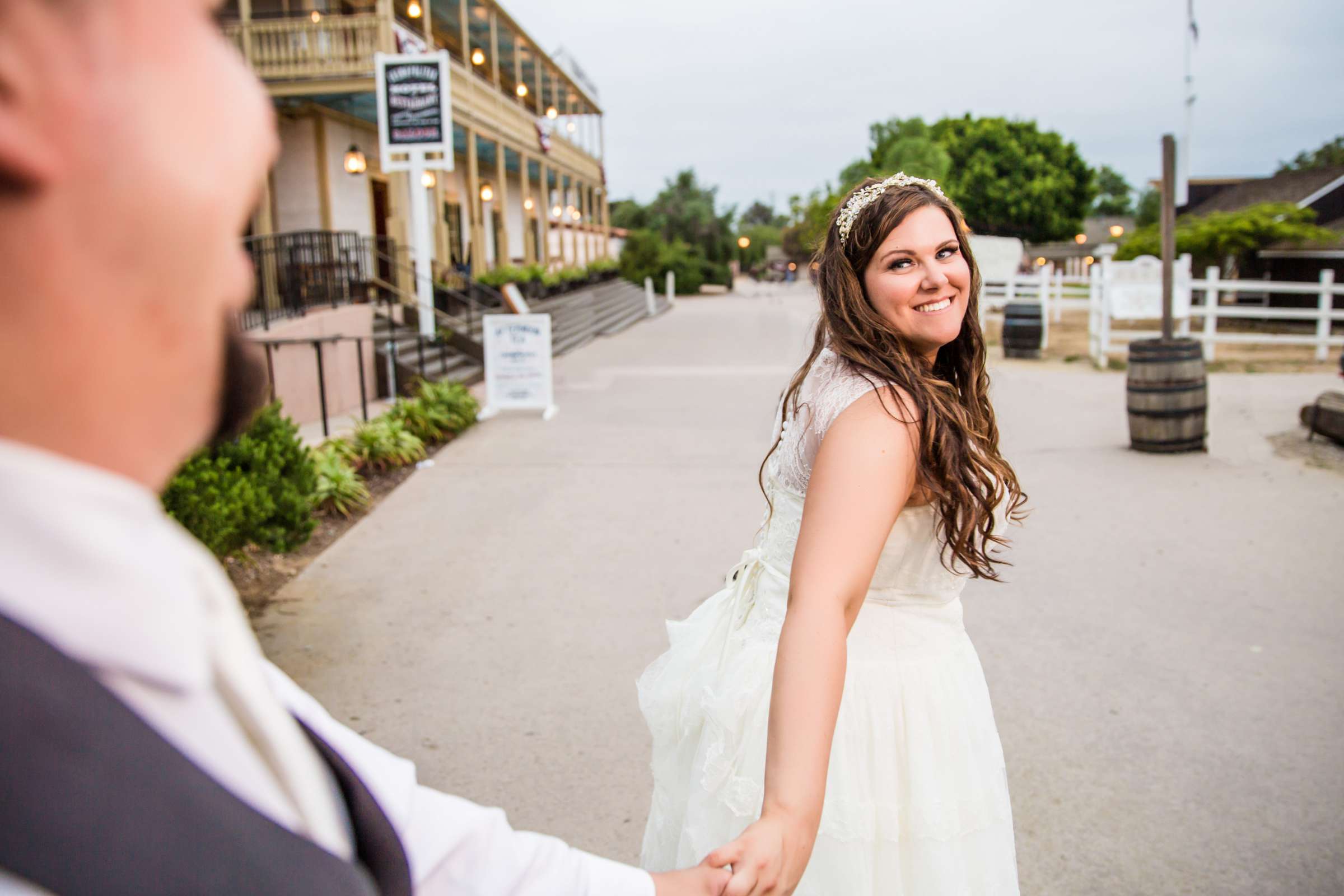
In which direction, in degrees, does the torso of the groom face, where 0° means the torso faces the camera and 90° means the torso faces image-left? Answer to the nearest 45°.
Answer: approximately 270°

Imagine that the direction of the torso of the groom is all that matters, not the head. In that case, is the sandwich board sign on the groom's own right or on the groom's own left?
on the groom's own left

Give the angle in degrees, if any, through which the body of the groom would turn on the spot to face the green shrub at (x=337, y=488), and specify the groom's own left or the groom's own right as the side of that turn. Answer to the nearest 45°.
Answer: approximately 90° to the groom's own left

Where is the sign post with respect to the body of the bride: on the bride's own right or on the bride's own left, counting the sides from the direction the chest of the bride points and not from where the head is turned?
on the bride's own left
